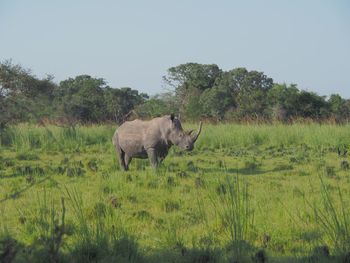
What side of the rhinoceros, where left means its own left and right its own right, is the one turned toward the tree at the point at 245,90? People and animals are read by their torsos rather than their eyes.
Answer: left

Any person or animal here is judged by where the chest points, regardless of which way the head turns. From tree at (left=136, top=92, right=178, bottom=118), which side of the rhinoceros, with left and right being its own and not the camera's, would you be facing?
left

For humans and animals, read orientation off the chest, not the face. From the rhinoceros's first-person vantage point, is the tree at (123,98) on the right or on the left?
on its left

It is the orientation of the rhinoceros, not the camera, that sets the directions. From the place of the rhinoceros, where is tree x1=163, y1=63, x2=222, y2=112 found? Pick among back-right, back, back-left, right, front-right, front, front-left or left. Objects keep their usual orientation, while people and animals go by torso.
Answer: left

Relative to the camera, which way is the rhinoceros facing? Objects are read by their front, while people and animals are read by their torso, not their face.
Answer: to the viewer's right

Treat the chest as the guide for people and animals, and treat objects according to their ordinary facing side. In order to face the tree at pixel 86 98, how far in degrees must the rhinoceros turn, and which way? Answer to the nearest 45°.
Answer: approximately 90° to its left
